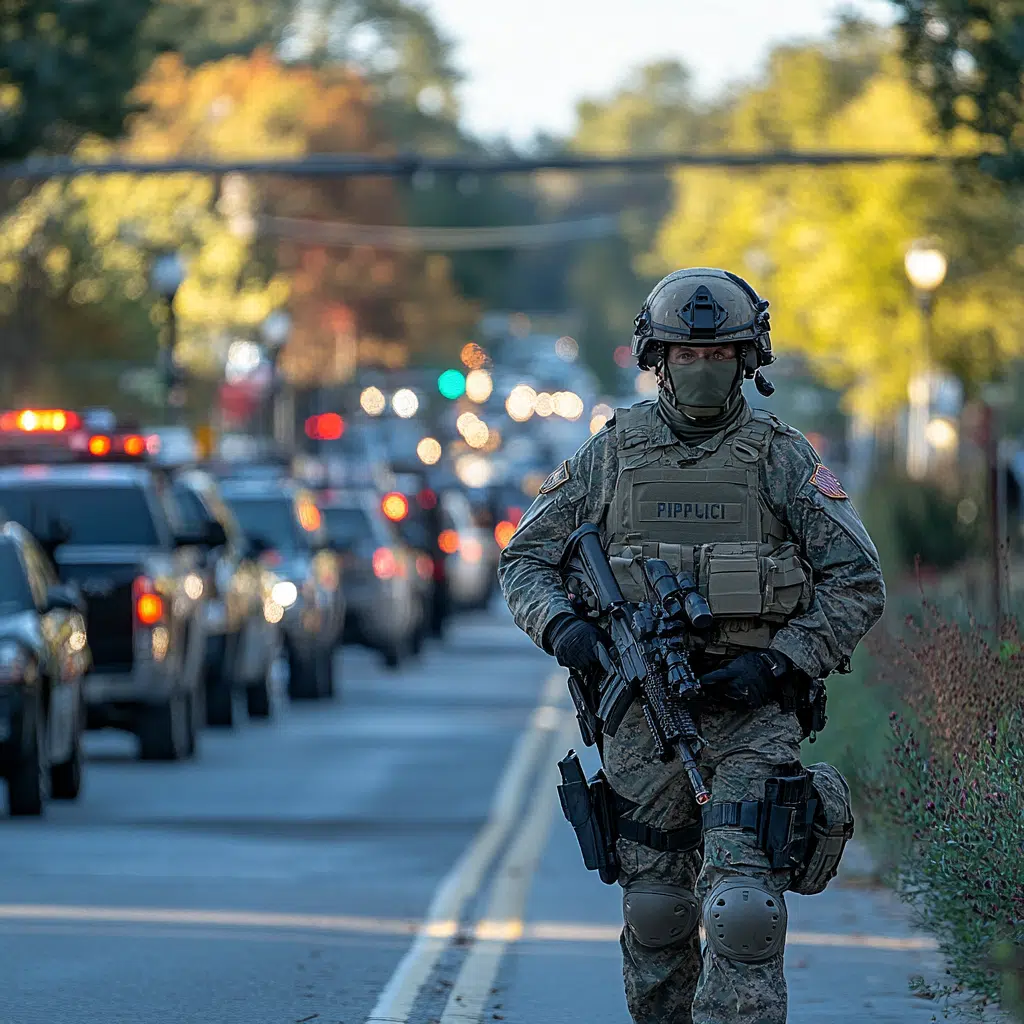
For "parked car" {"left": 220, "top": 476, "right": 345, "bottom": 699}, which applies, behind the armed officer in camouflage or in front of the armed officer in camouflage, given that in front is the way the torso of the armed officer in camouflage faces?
behind

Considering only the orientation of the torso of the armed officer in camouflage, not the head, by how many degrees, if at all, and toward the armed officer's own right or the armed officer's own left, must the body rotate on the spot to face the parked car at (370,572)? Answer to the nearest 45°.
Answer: approximately 180°

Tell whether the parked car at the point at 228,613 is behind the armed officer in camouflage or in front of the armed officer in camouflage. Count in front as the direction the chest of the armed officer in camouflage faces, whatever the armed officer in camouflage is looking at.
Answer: behind

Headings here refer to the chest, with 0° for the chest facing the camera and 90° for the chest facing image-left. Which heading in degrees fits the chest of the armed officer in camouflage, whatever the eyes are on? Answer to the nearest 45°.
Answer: approximately 0°

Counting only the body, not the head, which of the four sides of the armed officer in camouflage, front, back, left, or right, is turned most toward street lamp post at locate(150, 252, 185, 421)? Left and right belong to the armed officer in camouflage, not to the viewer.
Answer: back
